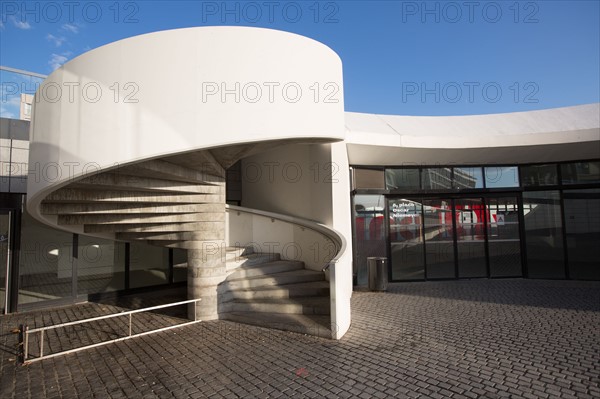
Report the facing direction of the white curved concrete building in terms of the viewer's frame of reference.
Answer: facing the viewer

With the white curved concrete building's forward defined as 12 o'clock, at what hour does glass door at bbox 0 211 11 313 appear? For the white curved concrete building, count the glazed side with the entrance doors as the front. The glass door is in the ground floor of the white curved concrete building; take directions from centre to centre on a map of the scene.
The glass door is roughly at 3 o'clock from the white curved concrete building.
